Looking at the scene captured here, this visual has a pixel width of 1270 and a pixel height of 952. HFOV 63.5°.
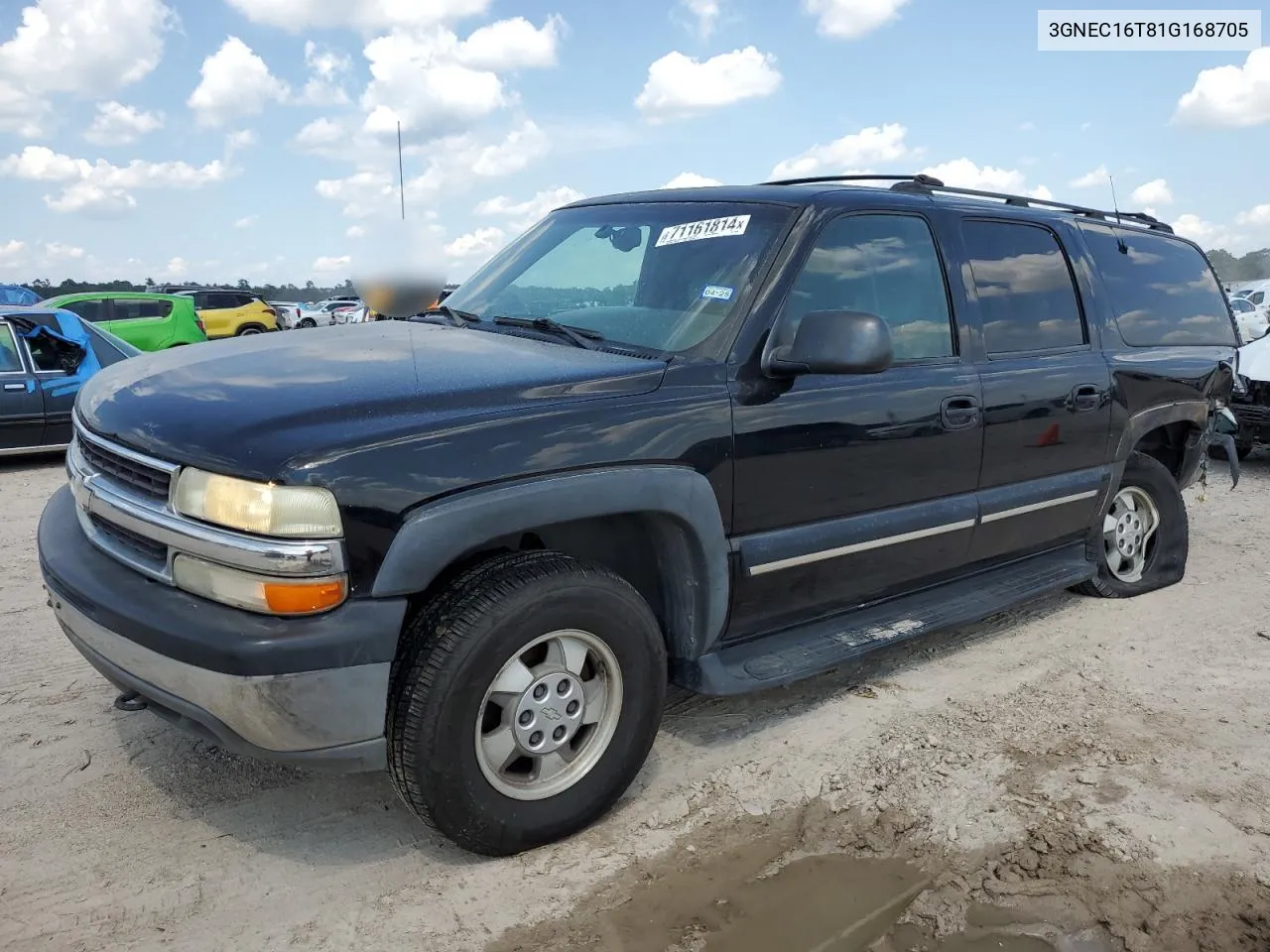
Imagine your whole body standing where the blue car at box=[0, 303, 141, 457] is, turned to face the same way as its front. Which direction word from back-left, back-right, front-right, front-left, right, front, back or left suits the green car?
right

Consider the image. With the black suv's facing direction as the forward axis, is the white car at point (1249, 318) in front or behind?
behind

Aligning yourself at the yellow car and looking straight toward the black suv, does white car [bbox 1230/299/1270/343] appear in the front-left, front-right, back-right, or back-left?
front-left

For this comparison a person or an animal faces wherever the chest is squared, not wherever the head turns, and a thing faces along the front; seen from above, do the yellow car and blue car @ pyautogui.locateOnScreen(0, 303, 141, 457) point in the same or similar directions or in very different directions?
same or similar directions

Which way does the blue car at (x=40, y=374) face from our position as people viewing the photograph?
facing to the left of the viewer

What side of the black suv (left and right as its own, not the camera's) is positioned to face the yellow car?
right

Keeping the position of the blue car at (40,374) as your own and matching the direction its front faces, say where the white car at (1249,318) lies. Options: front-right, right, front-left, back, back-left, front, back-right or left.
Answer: back

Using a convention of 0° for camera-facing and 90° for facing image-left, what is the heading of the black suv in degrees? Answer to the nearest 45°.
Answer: approximately 45°

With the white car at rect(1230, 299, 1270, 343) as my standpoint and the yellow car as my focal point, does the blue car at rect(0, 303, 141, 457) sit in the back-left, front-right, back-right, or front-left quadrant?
front-left
